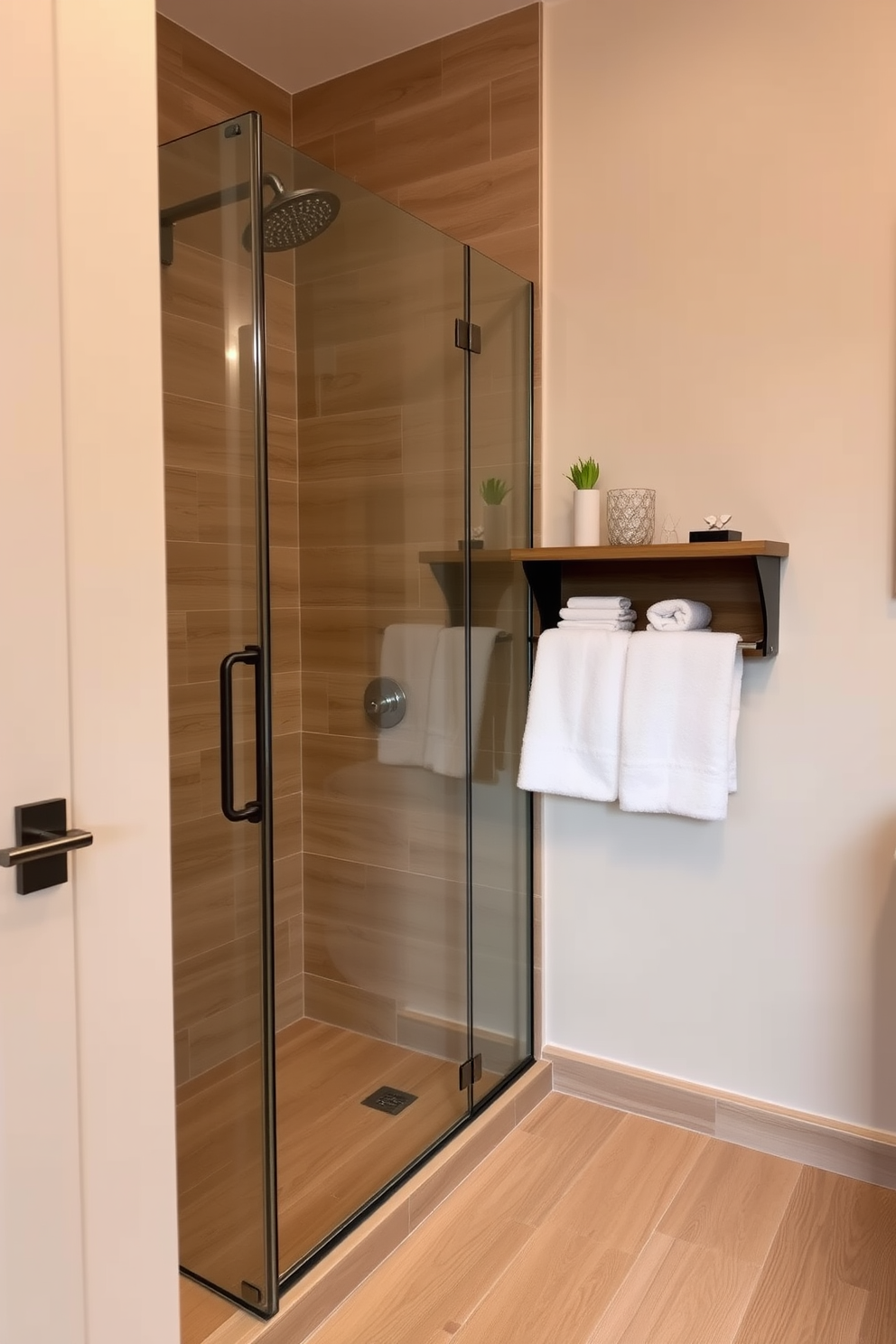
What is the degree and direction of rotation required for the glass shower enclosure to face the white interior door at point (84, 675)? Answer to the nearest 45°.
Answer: approximately 45° to its right

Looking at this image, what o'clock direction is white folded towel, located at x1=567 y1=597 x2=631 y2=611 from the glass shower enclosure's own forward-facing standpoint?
The white folded towel is roughly at 10 o'clock from the glass shower enclosure.

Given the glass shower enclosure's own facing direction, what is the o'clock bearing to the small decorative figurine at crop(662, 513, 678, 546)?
The small decorative figurine is roughly at 10 o'clock from the glass shower enclosure.

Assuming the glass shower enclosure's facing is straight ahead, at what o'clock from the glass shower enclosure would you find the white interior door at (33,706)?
The white interior door is roughly at 2 o'clock from the glass shower enclosure.

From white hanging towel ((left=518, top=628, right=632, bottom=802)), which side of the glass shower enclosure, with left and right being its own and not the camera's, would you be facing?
left

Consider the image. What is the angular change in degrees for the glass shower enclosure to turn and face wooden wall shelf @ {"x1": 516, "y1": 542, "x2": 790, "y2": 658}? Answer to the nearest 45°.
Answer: approximately 45° to its left

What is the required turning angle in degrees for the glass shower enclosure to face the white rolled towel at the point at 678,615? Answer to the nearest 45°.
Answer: approximately 45° to its left

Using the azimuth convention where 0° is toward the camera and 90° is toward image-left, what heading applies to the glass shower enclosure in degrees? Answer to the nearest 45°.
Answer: approximately 315°
